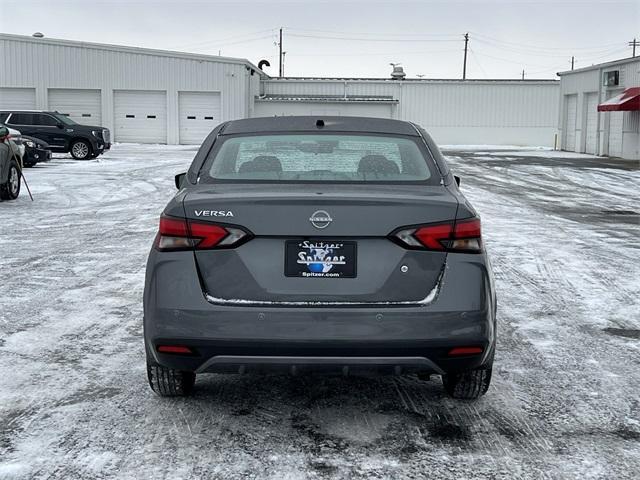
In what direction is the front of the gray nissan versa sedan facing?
away from the camera

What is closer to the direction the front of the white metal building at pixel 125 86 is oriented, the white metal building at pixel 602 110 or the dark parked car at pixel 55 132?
the dark parked car

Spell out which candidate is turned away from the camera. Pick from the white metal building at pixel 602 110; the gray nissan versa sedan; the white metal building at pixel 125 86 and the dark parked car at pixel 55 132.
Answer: the gray nissan versa sedan

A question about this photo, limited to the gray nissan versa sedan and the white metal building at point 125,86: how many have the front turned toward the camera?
1

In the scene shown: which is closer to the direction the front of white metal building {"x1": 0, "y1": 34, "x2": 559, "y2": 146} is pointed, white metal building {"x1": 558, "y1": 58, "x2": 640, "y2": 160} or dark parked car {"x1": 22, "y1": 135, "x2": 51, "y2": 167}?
the dark parked car

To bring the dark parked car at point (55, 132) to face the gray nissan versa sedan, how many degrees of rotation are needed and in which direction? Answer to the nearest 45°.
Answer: approximately 45° to its right
